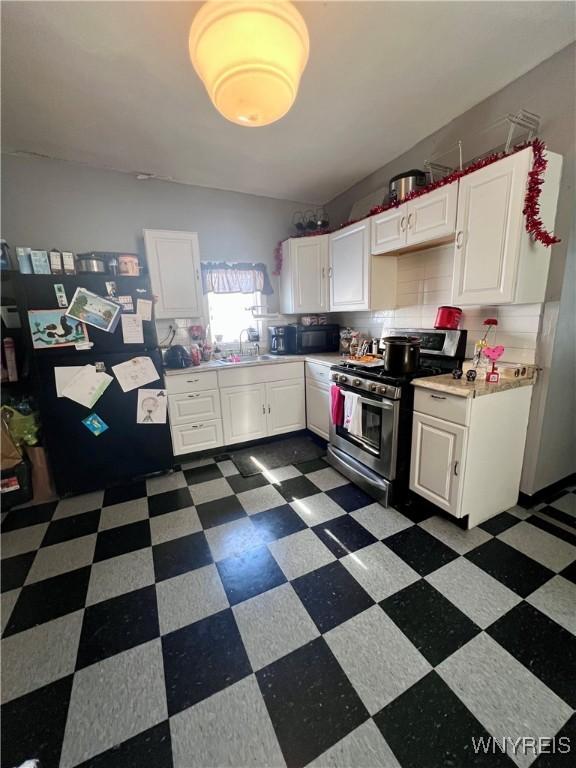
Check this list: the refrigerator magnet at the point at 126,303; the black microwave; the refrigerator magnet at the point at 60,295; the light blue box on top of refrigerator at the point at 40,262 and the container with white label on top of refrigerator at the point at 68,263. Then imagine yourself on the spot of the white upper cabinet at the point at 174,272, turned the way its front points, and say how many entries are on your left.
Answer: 1

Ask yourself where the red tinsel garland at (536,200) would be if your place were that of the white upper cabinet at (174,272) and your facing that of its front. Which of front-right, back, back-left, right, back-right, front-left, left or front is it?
front-left

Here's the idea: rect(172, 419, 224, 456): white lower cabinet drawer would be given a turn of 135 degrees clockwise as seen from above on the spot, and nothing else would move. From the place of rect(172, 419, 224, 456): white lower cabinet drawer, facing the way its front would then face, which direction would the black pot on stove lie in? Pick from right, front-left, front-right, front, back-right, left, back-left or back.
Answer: back

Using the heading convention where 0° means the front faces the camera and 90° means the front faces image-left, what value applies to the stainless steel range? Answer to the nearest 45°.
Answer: approximately 45°

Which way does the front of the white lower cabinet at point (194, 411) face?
toward the camera

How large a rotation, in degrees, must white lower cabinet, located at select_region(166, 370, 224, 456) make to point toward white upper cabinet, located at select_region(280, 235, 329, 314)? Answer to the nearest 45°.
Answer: approximately 90° to its left

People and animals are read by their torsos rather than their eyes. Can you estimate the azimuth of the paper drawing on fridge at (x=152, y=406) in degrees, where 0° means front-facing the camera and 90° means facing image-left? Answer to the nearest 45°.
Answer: approximately 0°

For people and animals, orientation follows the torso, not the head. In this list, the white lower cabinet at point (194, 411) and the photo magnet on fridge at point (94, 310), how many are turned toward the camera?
2

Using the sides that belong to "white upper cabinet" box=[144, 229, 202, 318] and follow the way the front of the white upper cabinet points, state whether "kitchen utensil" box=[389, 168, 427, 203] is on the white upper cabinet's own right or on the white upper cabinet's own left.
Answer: on the white upper cabinet's own left

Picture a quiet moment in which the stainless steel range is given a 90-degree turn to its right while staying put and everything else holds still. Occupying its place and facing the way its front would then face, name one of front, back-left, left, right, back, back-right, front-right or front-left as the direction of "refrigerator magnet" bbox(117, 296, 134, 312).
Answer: front-left

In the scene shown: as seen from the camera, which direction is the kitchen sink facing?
toward the camera

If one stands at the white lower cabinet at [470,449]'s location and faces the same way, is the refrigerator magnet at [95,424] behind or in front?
in front

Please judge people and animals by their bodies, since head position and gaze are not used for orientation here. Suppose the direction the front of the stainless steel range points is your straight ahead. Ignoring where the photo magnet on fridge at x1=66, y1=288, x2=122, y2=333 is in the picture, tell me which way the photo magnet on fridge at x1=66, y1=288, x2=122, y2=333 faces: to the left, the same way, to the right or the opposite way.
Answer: to the left

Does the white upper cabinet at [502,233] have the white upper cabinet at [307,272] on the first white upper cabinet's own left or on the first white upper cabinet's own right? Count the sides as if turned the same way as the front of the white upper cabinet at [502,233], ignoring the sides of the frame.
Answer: on the first white upper cabinet's own right

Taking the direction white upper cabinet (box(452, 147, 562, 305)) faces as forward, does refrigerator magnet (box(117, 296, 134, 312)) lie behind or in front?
in front

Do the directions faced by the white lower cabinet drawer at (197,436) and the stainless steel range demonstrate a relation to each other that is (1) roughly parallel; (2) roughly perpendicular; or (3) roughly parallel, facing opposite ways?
roughly perpendicular
